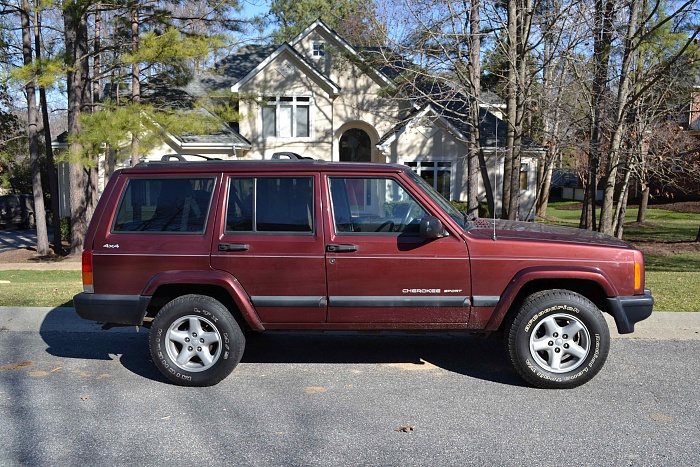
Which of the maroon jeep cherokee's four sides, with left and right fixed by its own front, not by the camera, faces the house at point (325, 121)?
left

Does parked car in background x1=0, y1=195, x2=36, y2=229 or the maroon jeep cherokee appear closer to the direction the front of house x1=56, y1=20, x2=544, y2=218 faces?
the maroon jeep cherokee

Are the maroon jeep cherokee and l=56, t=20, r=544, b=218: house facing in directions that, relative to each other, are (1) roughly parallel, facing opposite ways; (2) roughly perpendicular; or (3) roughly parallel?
roughly perpendicular

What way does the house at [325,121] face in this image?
toward the camera

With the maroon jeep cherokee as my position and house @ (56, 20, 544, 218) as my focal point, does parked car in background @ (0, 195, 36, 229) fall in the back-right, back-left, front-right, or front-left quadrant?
front-left

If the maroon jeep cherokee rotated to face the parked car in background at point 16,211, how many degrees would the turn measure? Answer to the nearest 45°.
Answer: approximately 135° to its left

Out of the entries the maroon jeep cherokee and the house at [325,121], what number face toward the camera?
1

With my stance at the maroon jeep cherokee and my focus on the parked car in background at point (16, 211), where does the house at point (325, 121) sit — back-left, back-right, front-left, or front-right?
front-right

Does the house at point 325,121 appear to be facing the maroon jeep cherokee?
yes

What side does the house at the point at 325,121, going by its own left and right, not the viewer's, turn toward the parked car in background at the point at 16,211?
right

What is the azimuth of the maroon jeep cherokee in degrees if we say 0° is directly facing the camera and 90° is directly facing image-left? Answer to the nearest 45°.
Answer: approximately 270°
